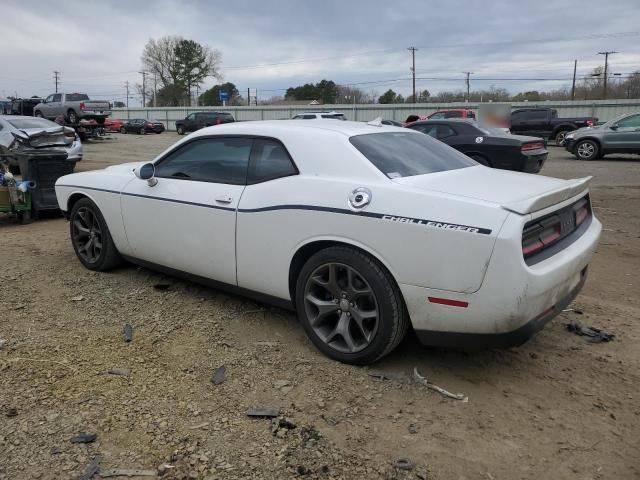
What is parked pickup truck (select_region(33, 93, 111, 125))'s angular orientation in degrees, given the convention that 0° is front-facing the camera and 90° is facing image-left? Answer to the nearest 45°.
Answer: approximately 135°

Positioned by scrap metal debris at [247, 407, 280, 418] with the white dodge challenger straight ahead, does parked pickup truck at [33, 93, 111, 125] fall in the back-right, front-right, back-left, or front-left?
front-left

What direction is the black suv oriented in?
to the viewer's left

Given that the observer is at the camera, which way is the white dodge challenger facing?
facing away from the viewer and to the left of the viewer

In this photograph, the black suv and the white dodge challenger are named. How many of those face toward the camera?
0

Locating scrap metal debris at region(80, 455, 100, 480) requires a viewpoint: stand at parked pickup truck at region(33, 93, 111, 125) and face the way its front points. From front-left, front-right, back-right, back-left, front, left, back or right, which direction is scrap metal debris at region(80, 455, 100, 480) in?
back-left

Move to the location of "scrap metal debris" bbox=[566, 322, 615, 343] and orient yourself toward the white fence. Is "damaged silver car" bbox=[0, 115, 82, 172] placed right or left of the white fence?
left

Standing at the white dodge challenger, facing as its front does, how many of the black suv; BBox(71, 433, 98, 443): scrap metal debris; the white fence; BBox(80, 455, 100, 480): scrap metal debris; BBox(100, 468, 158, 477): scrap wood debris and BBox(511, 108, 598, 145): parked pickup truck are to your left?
3
